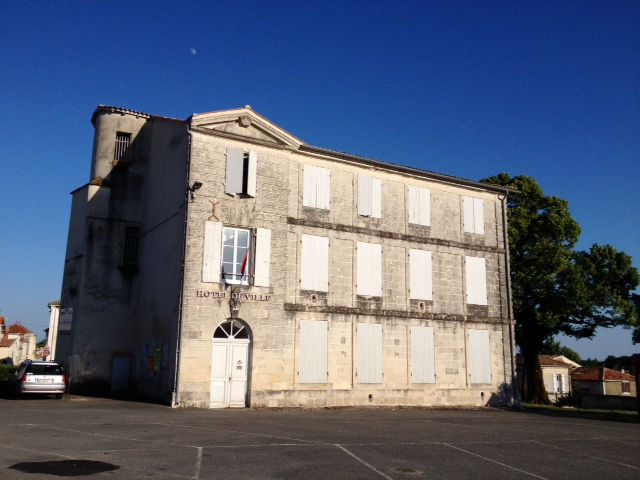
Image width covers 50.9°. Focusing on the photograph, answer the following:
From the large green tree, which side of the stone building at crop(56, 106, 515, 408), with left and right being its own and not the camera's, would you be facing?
left

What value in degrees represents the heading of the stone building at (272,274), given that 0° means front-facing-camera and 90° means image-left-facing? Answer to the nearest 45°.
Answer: approximately 315°

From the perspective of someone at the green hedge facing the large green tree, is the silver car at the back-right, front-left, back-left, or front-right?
front-right
